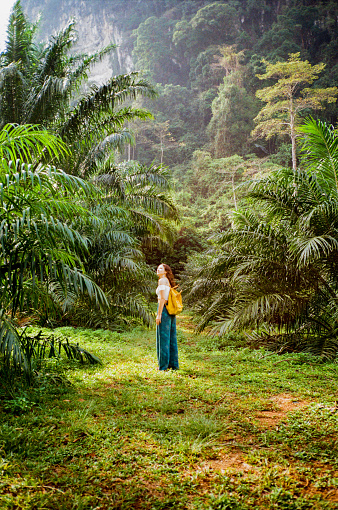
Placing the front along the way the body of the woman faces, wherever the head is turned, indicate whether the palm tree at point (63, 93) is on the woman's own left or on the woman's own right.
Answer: on the woman's own right

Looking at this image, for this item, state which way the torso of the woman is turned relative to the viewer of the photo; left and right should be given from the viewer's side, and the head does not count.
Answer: facing to the left of the viewer

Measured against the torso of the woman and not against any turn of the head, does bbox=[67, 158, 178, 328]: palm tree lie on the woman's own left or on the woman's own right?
on the woman's own right

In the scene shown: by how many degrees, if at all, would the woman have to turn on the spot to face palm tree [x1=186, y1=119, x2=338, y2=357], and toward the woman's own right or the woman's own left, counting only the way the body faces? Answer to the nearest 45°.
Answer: approximately 135° to the woman's own right
